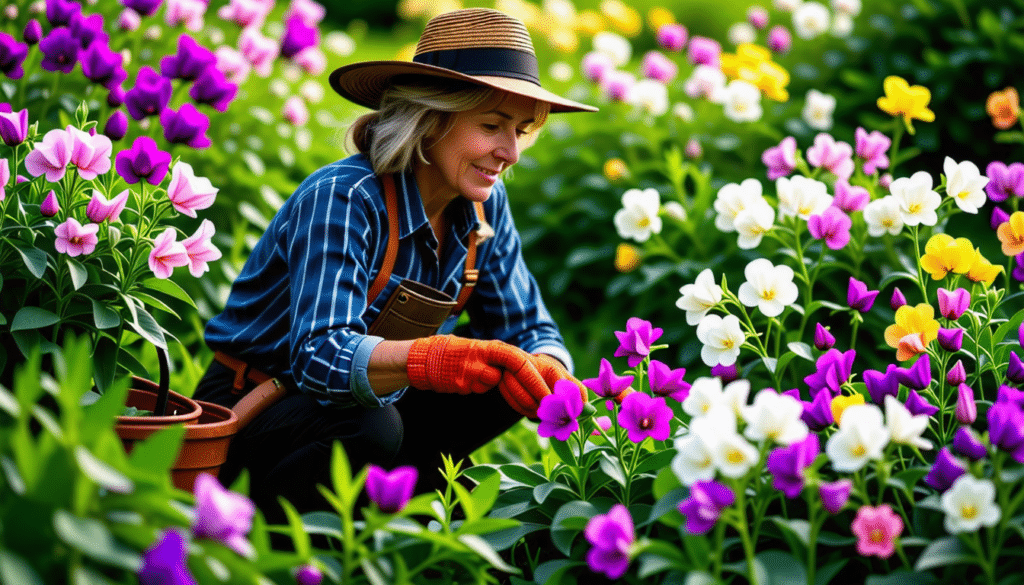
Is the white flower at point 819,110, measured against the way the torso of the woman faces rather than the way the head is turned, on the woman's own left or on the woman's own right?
on the woman's own left

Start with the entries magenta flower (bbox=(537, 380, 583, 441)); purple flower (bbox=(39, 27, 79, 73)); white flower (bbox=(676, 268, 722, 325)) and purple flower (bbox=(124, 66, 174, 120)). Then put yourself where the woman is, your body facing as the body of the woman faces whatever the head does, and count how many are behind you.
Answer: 2

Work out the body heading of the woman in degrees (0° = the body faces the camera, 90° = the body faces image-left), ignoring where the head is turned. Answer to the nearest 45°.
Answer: approximately 315°

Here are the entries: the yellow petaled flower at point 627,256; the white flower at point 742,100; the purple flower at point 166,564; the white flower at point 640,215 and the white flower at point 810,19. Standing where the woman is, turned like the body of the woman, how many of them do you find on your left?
4

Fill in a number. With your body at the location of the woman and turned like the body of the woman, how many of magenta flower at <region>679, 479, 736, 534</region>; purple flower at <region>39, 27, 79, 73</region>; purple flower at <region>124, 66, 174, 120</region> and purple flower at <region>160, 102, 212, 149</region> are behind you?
3

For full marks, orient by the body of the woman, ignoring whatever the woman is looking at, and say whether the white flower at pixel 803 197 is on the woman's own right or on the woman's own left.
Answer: on the woman's own left

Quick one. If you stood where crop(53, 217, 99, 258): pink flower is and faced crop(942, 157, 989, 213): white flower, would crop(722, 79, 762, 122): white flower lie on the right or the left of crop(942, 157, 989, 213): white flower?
left
